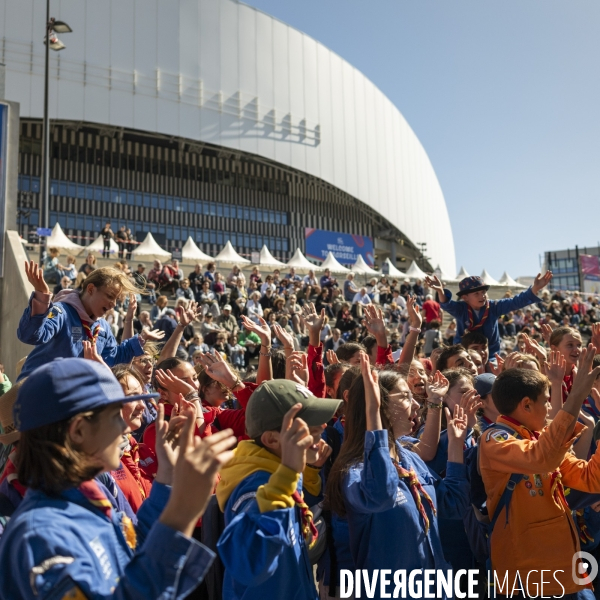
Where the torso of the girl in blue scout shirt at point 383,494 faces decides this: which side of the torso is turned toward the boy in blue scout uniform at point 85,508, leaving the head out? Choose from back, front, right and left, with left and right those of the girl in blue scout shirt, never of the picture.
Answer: right

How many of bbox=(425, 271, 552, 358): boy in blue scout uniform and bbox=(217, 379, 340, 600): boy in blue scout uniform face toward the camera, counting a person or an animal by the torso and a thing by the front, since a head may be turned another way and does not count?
1

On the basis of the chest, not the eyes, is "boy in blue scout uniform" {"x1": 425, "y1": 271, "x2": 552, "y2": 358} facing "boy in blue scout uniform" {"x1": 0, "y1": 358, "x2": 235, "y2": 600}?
yes

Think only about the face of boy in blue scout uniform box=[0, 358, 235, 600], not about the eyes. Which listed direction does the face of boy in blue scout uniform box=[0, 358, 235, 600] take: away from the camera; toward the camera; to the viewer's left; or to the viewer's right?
to the viewer's right

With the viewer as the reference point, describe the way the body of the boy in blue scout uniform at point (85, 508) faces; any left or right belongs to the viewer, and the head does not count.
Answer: facing to the right of the viewer

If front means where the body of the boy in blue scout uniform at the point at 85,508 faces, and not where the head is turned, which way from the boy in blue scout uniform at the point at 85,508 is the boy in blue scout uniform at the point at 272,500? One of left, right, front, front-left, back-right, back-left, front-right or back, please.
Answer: front-left

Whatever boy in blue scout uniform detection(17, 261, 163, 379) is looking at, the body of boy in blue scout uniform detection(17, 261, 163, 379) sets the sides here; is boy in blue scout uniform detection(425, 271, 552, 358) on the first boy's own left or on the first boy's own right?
on the first boy's own left

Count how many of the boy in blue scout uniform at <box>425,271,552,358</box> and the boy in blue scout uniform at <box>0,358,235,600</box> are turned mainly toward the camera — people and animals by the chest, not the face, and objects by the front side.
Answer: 1
